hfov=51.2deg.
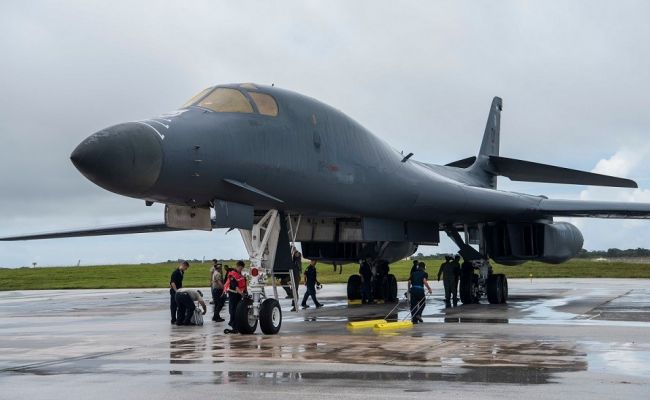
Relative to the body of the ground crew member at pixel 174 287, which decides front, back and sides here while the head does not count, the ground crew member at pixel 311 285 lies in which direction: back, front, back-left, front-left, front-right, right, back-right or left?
front-left

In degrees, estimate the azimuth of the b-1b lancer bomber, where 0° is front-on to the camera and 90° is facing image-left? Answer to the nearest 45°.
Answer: approximately 45°

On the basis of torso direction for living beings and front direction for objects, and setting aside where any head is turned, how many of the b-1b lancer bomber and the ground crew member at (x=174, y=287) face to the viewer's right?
1

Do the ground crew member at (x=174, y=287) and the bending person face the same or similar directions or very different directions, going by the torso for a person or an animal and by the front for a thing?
same or similar directions

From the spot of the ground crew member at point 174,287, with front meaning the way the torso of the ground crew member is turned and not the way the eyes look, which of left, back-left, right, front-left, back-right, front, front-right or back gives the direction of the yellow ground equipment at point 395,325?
front-right

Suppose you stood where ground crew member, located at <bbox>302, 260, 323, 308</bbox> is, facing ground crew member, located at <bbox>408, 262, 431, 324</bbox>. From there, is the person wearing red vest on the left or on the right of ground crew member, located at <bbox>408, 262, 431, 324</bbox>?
right

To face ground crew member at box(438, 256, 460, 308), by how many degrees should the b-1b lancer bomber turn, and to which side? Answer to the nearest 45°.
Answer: approximately 180°
